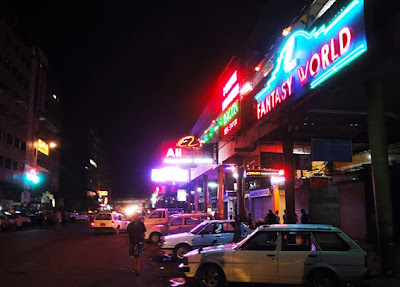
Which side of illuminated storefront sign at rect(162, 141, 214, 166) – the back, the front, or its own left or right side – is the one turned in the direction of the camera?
front

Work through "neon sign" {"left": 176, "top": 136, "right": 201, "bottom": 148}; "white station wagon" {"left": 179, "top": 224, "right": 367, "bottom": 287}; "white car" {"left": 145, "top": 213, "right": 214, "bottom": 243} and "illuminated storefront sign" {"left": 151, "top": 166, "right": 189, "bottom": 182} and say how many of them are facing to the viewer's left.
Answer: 2

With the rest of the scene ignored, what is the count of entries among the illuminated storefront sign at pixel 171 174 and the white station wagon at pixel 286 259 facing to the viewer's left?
1

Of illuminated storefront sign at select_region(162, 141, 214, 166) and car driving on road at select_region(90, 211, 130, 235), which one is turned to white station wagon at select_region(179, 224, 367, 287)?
the illuminated storefront sign

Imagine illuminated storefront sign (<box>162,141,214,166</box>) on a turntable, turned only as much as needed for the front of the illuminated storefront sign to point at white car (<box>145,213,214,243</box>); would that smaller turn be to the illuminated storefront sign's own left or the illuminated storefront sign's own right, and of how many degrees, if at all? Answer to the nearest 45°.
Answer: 0° — it already faces it

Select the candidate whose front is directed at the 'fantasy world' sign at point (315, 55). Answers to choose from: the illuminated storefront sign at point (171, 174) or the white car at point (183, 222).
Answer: the illuminated storefront sign

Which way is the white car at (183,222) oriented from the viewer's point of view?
to the viewer's left

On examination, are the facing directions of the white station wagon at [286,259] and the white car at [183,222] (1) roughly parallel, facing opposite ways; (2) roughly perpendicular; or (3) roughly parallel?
roughly parallel

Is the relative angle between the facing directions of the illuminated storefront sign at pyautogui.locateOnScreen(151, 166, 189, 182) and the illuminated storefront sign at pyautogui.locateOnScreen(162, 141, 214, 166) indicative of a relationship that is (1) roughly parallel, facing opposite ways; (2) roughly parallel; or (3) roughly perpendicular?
roughly parallel

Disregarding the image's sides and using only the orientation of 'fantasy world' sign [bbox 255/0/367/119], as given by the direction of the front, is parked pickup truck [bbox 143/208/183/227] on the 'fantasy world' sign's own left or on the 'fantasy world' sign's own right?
on the 'fantasy world' sign's own right

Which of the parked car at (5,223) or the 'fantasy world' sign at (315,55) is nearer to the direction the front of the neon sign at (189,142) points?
the 'fantasy world' sign

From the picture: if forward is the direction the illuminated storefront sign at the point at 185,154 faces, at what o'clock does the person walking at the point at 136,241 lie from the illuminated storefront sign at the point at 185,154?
The person walking is roughly at 12 o'clock from the illuminated storefront sign.

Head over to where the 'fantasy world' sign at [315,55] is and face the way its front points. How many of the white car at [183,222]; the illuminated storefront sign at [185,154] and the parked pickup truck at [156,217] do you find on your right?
3

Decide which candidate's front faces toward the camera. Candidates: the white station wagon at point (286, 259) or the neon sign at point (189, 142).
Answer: the neon sign
